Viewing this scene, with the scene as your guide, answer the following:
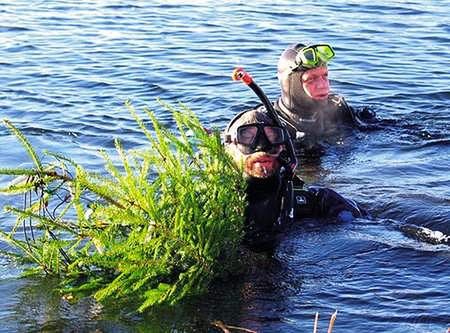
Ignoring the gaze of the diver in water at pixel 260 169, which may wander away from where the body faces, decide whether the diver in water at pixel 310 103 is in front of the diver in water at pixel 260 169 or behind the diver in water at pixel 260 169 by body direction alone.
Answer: behind

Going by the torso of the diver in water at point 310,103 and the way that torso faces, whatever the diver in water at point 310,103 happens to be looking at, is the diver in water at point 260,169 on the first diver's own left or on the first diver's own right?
on the first diver's own right

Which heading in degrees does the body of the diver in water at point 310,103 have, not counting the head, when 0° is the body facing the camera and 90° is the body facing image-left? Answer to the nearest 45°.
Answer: approximately 315°

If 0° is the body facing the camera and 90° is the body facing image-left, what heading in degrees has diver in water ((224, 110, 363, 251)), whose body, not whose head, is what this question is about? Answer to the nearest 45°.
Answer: approximately 0°
